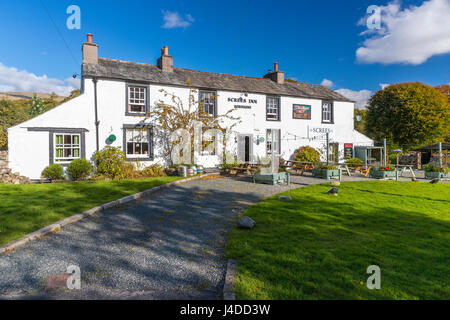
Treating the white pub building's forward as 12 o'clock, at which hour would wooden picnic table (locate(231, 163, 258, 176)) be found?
The wooden picnic table is roughly at 11 o'clock from the white pub building.

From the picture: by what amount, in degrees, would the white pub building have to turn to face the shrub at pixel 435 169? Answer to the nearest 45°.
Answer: approximately 45° to its left

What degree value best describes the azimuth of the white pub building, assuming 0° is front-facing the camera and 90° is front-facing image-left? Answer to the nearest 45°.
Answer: approximately 315°

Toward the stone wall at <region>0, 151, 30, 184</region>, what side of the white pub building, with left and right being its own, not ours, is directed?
right

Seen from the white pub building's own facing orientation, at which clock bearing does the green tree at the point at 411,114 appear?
The green tree is roughly at 10 o'clock from the white pub building.

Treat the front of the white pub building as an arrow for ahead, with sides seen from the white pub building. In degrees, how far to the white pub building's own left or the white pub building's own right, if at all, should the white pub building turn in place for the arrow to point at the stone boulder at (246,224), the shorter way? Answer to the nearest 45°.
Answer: approximately 45° to the white pub building's own right

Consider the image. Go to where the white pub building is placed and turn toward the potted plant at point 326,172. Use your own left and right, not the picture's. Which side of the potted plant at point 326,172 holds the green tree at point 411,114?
left

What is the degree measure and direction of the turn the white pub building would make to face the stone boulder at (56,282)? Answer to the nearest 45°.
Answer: approximately 45° to its right
